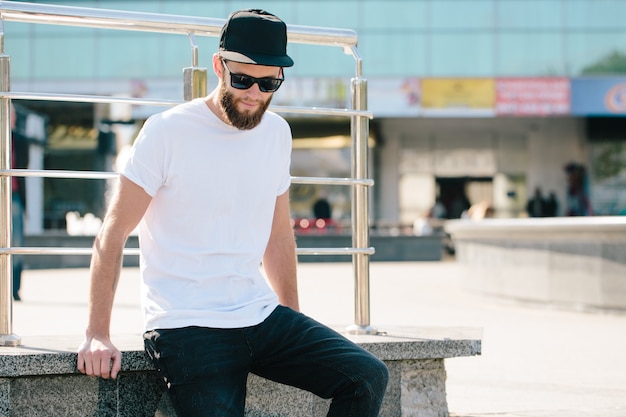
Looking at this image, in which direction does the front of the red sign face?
toward the camera

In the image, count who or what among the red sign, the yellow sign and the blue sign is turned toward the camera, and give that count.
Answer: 3

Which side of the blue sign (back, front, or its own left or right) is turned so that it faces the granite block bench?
front

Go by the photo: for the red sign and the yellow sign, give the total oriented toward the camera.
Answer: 2

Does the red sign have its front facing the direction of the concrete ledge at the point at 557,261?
yes

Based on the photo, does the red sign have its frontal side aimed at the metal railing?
yes

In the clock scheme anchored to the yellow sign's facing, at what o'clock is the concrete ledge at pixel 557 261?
The concrete ledge is roughly at 12 o'clock from the yellow sign.

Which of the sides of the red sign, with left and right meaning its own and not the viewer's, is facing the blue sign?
left

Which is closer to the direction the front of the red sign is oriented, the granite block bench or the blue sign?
the granite block bench

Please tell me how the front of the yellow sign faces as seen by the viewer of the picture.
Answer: facing the viewer

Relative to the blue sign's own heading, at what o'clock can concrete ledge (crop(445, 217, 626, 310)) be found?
The concrete ledge is roughly at 12 o'clock from the blue sign.

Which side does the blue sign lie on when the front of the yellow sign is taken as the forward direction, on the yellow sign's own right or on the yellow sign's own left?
on the yellow sign's own left

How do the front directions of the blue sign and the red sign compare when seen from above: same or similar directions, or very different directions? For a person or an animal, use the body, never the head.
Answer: same or similar directions

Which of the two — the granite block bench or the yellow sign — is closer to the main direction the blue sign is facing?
the granite block bench

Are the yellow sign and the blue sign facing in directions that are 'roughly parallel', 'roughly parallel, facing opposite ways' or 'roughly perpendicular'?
roughly parallel
